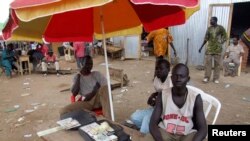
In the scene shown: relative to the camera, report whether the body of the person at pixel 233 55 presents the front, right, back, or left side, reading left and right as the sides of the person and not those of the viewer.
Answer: front

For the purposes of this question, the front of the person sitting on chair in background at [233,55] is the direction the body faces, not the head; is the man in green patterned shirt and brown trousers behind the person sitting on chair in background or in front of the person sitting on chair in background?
in front
